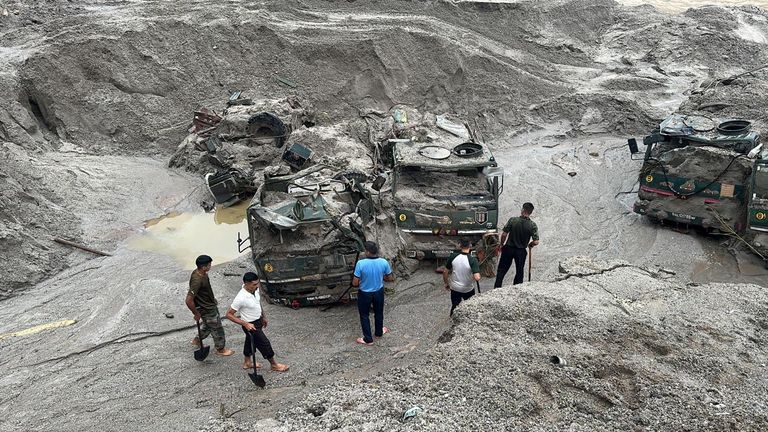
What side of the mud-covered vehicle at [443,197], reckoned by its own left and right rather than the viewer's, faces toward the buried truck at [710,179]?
left

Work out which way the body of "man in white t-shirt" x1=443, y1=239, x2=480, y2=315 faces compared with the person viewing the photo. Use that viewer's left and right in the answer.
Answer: facing away from the viewer

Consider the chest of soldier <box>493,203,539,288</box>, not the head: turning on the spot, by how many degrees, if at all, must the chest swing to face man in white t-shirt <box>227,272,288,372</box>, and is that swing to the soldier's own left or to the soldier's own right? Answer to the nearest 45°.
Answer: approximately 135° to the soldier's own left

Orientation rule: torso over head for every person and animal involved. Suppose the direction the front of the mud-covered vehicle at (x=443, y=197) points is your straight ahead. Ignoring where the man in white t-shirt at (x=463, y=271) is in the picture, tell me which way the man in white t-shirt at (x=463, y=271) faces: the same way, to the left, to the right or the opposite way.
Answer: the opposite way

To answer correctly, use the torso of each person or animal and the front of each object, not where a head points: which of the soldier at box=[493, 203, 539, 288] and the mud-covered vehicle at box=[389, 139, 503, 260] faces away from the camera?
the soldier

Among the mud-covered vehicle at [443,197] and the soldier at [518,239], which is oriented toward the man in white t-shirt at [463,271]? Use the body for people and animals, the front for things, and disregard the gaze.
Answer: the mud-covered vehicle

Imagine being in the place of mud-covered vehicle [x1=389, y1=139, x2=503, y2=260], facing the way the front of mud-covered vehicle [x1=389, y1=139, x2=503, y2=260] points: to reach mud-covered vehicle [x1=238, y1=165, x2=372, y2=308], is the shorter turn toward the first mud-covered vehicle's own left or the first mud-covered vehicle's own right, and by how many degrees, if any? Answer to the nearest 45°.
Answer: approximately 45° to the first mud-covered vehicle's own right

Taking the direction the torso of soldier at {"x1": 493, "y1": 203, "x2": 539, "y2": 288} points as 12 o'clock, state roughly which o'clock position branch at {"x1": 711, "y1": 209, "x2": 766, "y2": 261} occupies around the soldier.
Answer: The branch is roughly at 2 o'clock from the soldier.

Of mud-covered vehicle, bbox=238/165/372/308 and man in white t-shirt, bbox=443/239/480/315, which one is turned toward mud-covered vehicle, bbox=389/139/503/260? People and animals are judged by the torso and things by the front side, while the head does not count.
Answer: the man in white t-shirt
